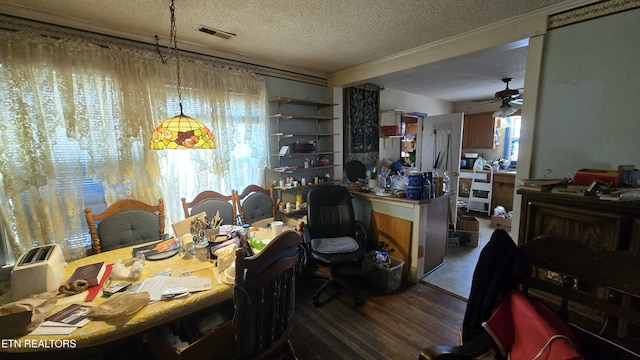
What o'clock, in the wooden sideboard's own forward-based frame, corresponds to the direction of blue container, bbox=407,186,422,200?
The blue container is roughly at 2 o'clock from the wooden sideboard.

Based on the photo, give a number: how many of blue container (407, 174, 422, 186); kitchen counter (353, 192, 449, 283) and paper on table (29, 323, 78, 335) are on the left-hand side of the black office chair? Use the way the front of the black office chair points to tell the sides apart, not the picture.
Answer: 2

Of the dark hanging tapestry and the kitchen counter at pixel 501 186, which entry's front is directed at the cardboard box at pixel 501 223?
the kitchen counter

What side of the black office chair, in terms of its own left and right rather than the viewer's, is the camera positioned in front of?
front

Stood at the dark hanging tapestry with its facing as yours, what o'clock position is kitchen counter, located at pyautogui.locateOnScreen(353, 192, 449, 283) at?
The kitchen counter is roughly at 11 o'clock from the dark hanging tapestry.

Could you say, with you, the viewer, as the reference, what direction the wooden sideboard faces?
facing the viewer and to the left of the viewer

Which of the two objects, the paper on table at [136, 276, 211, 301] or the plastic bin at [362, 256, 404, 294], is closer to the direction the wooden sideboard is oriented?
the paper on table

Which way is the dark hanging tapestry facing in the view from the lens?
facing the viewer

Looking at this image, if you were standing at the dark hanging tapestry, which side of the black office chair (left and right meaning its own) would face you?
back

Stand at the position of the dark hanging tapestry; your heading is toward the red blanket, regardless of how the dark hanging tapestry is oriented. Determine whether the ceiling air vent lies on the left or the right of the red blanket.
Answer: right

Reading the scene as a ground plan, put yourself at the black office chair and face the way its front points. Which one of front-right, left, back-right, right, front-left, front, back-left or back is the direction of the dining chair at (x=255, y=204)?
right

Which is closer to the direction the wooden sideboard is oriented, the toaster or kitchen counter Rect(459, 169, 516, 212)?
the toaster

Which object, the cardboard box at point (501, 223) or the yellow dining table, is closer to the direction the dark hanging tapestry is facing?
the yellow dining table

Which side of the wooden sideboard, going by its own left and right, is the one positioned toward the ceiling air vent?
right

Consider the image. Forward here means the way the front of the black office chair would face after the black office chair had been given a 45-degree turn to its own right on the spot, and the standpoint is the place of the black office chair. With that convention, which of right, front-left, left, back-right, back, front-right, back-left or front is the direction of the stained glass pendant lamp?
front
